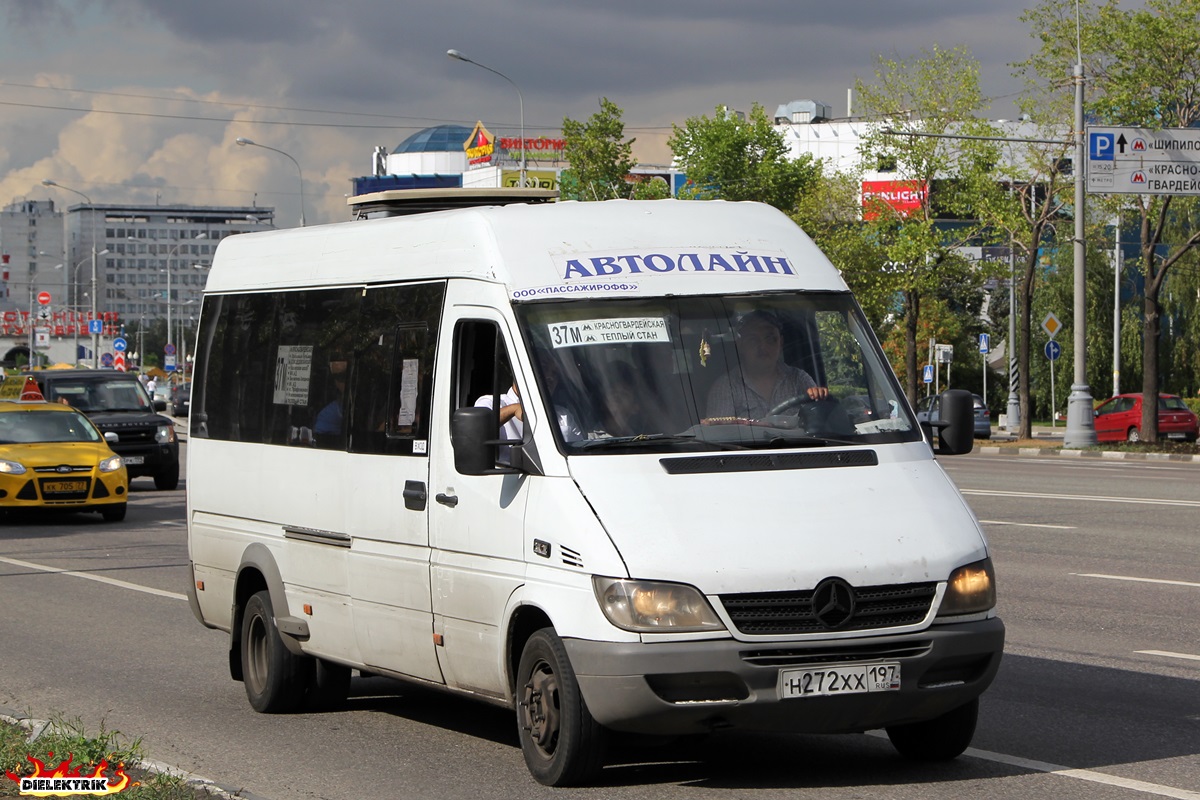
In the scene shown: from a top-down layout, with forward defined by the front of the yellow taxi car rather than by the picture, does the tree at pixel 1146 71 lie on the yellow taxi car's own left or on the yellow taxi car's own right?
on the yellow taxi car's own left

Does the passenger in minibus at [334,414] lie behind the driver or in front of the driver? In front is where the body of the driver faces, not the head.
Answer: behind

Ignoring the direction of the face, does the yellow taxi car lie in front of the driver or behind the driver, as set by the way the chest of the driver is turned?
behind

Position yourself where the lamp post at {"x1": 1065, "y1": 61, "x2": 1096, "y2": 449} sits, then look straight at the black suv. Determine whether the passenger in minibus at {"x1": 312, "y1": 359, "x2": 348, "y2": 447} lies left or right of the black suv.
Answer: left

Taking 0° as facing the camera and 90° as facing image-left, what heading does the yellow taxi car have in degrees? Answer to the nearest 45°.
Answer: approximately 315°

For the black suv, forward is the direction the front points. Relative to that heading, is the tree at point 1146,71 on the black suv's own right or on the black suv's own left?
on the black suv's own left

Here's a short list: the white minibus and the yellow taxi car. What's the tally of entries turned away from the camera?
0

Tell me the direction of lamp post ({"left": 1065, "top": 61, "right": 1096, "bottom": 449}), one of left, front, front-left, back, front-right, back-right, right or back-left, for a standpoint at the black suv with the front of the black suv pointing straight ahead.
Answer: front-left

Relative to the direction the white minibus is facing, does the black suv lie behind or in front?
behind
